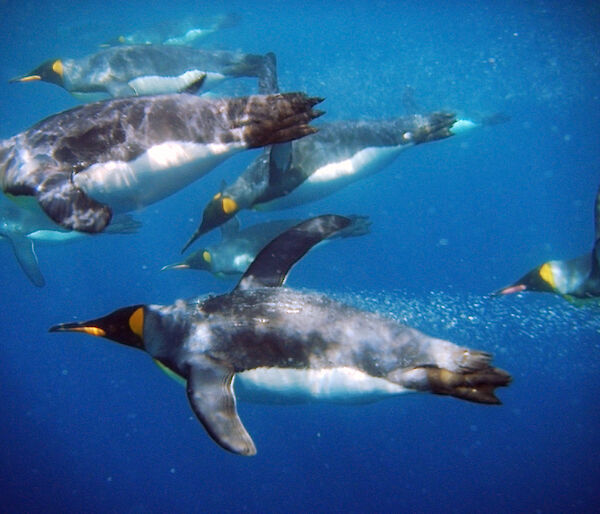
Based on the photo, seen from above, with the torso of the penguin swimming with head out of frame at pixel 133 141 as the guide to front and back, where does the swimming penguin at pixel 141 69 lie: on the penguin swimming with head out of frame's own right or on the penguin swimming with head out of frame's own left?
on the penguin swimming with head out of frame's own right

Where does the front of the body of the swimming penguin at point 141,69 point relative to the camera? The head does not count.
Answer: to the viewer's left

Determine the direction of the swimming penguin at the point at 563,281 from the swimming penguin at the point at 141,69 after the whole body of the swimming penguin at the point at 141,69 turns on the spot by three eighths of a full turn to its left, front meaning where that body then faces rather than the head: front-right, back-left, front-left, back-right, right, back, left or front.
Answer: front

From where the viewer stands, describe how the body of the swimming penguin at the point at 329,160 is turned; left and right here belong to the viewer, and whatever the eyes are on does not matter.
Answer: facing to the left of the viewer

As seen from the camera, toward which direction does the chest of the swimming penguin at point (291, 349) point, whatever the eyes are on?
to the viewer's left

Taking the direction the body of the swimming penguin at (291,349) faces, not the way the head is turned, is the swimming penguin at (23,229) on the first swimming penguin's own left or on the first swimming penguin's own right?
on the first swimming penguin's own right

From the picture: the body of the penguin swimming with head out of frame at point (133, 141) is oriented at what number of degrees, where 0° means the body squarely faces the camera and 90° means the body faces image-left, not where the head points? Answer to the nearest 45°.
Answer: approximately 90°

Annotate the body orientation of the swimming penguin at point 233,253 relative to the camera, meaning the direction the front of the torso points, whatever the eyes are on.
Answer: to the viewer's left

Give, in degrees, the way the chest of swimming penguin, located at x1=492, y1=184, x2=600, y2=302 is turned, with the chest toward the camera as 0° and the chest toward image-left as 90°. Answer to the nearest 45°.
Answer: approximately 90°

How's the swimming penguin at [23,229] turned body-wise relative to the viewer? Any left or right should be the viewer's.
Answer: facing to the left of the viewer

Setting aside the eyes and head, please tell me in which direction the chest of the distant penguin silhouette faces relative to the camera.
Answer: to the viewer's left

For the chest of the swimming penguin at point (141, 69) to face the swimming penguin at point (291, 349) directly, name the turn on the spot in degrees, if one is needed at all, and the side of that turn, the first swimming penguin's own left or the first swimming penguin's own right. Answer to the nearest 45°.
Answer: approximately 90° to the first swimming penguin's own left
